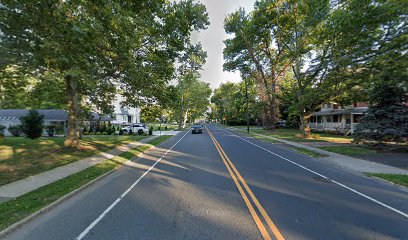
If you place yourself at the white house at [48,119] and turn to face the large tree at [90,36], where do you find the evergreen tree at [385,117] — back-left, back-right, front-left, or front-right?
front-left

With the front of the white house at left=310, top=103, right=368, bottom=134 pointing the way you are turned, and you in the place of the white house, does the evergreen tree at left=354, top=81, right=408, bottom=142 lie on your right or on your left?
on your left

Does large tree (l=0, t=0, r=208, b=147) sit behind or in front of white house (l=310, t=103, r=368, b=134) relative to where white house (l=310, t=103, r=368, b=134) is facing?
in front

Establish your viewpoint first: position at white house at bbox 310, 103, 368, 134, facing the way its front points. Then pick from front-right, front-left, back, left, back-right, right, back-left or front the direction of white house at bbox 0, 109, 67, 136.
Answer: front

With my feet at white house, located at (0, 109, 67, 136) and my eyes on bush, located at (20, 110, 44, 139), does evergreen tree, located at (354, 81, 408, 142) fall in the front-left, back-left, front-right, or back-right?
front-left

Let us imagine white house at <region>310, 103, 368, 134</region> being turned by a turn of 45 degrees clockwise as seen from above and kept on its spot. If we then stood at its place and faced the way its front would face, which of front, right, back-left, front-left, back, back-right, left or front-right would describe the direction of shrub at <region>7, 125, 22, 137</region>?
front-left

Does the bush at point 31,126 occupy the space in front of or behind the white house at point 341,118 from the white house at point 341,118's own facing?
in front

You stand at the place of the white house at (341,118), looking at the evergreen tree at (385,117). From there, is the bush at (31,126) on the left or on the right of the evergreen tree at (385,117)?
right

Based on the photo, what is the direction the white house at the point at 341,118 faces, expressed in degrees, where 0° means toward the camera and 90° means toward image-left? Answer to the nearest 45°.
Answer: approximately 45°

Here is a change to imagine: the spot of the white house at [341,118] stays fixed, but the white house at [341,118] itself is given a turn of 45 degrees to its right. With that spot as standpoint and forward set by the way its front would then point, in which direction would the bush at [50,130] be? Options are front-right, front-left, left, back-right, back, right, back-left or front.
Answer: front-left
